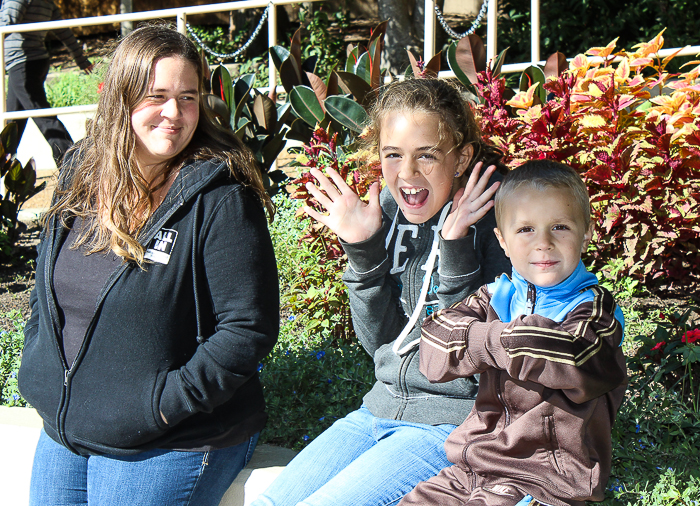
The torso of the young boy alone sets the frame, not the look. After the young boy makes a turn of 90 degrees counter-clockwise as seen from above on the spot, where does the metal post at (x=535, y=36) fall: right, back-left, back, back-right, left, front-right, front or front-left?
back-left

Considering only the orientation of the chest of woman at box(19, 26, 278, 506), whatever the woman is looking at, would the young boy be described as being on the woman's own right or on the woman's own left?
on the woman's own left

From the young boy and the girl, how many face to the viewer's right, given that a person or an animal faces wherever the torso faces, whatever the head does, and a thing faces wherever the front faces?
0

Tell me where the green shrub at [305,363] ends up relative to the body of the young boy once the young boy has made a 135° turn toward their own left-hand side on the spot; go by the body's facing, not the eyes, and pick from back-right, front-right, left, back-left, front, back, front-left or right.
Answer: back-left

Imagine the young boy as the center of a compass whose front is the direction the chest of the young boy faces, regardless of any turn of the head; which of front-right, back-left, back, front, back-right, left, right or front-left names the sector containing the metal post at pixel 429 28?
back-right

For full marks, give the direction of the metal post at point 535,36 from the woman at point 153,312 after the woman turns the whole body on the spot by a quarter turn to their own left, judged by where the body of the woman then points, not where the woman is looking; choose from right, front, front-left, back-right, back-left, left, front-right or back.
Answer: left

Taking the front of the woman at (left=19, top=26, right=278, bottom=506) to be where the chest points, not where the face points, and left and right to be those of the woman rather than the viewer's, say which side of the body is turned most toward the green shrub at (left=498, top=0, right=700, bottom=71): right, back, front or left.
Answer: back

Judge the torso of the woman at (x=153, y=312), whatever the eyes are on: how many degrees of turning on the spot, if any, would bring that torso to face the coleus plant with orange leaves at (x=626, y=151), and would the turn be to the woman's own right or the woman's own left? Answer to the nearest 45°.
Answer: approximately 135° to the woman's own left
